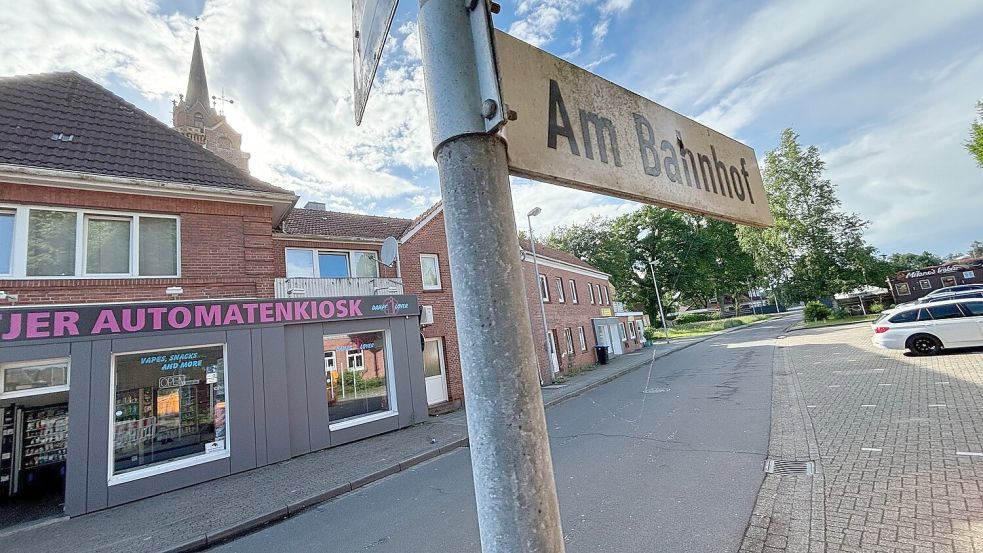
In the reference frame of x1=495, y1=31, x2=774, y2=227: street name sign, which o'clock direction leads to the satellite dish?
The satellite dish is roughly at 6 o'clock from the street name sign.

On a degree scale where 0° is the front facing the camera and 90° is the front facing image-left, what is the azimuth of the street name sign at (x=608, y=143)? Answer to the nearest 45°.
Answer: approximately 315°

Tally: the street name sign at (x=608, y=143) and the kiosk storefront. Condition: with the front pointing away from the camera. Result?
0

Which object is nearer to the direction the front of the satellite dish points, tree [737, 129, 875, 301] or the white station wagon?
the white station wagon

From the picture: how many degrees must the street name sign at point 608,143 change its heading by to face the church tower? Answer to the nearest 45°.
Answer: approximately 180°

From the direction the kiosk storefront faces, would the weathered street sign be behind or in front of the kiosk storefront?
in front

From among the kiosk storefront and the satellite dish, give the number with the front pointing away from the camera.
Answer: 0

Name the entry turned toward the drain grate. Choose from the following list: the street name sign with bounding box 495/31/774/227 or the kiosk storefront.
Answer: the kiosk storefront

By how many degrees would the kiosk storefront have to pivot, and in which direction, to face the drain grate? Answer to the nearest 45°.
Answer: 0° — it already faces it

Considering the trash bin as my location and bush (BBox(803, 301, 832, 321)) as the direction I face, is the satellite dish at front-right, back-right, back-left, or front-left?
back-right

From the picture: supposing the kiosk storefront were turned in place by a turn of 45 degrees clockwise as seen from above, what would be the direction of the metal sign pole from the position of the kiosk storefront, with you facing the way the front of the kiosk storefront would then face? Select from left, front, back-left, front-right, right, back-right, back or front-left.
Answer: front

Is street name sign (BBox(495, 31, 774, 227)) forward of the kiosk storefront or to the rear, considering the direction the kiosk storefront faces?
forward
